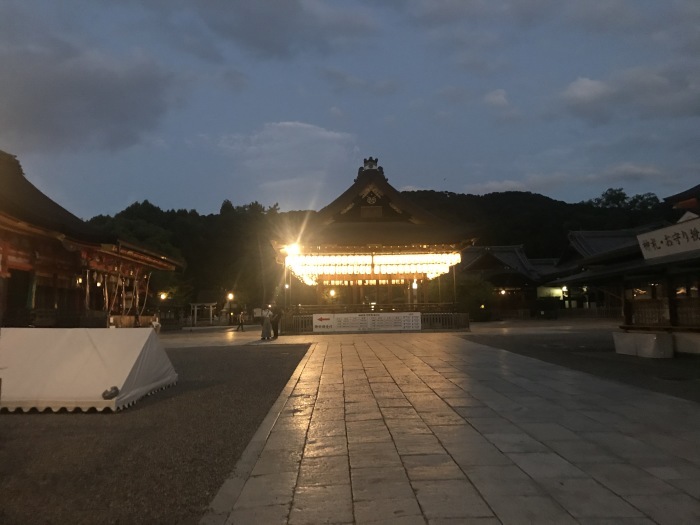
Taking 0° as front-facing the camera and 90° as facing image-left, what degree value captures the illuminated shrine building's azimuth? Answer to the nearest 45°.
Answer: approximately 0°

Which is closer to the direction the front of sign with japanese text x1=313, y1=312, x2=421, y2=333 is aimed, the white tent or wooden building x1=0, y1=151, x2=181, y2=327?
the white tent

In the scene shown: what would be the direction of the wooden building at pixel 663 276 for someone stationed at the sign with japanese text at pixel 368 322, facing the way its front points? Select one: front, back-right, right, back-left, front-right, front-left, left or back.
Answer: front-left

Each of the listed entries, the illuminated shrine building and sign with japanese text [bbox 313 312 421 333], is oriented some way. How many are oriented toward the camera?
2

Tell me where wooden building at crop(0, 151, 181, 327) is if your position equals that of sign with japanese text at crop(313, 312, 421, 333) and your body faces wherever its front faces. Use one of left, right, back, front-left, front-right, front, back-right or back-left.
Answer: front-right

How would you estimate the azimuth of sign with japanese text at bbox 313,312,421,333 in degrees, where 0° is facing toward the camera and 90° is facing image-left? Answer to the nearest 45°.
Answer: approximately 0°
